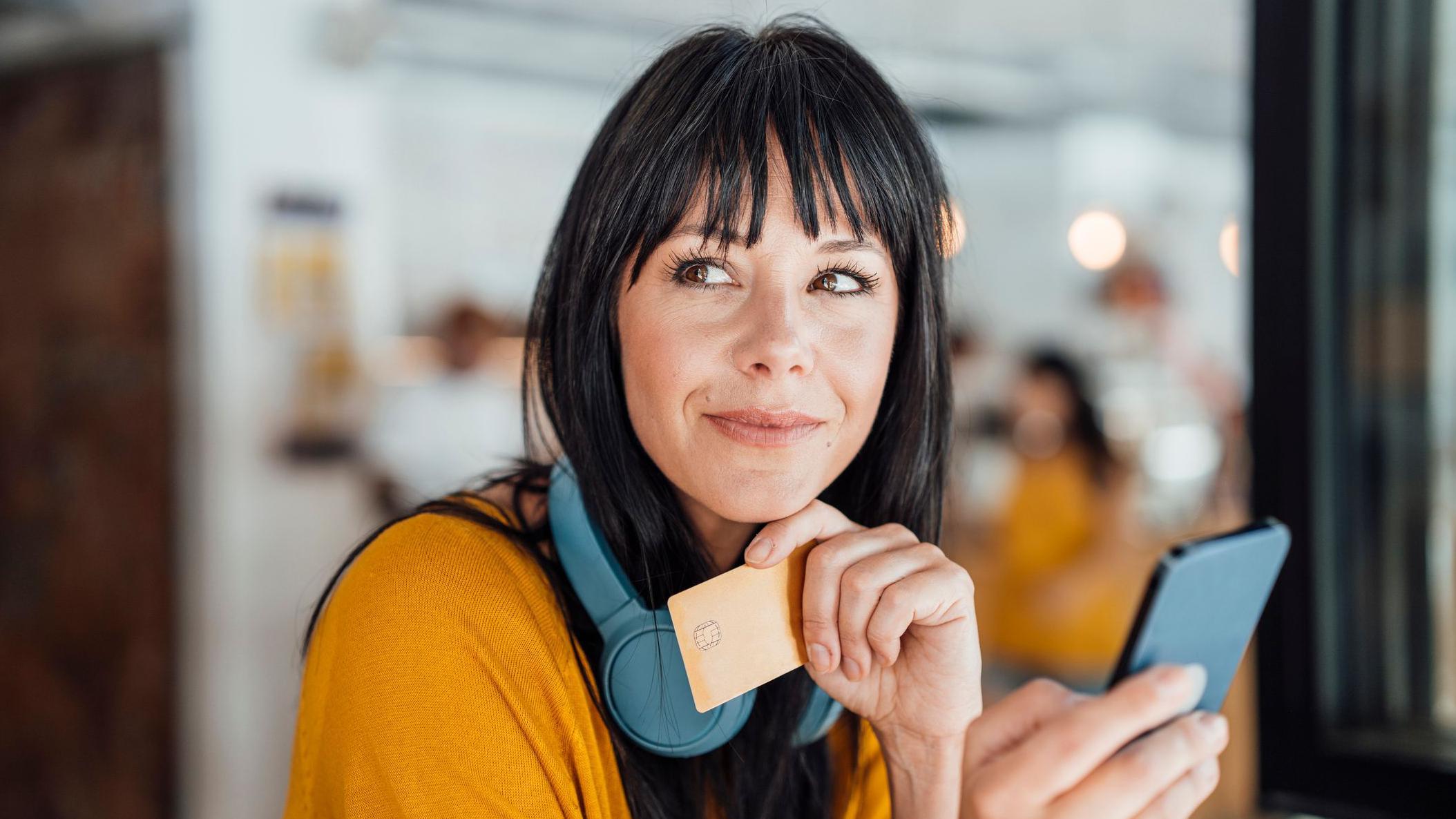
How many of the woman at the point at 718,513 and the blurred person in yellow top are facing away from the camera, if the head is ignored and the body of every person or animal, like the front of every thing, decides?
0

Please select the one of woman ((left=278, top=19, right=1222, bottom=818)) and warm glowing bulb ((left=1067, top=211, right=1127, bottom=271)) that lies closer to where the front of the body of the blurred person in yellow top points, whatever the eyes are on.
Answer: the woman

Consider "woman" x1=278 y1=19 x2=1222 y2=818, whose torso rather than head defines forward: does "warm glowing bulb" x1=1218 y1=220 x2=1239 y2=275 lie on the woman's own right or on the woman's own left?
on the woman's own left

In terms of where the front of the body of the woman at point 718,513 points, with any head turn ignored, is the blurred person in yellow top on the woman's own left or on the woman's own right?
on the woman's own left

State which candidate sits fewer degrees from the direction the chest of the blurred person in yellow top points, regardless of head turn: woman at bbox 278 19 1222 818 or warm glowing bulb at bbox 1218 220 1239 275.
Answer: the woman

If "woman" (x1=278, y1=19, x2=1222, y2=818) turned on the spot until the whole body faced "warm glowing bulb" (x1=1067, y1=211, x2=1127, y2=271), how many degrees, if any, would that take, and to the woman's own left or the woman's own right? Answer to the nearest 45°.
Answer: approximately 135° to the woman's own left

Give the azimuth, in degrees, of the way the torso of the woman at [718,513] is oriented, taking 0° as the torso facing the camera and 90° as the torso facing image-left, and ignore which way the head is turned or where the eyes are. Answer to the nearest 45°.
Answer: approximately 315°

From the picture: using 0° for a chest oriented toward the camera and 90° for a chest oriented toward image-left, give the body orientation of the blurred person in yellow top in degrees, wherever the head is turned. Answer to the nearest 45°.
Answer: approximately 45°
